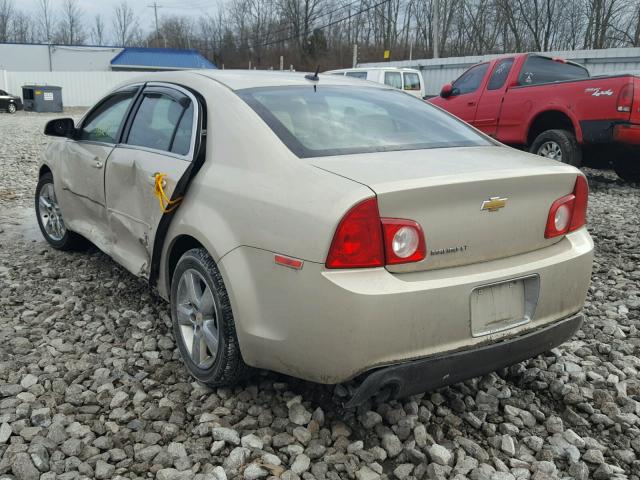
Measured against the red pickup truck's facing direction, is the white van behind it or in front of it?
in front

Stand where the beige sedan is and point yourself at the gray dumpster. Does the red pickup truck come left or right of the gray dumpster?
right

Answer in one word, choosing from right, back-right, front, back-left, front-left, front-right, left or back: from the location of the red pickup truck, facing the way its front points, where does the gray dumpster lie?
front

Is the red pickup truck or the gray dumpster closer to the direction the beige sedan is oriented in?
the gray dumpster

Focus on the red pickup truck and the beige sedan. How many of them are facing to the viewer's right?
0

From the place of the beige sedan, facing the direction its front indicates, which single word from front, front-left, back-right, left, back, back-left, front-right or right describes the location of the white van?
front-right

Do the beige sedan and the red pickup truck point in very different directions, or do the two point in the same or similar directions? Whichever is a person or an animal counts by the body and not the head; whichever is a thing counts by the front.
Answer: same or similar directions

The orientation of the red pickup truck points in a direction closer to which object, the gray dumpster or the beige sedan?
the gray dumpster

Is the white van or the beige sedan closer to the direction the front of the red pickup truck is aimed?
the white van

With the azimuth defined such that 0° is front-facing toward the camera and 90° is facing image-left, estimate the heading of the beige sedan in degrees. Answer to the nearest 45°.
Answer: approximately 135°

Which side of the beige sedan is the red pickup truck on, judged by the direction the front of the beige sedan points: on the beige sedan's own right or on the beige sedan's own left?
on the beige sedan's own right

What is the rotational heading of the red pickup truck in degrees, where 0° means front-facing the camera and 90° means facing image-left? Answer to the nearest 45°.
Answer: approximately 135°
